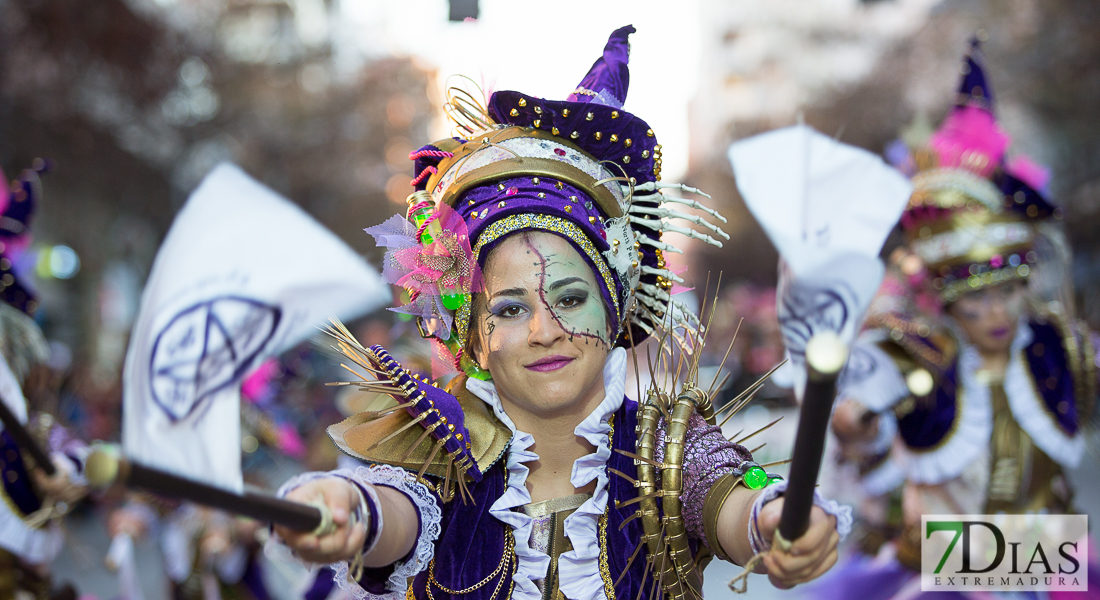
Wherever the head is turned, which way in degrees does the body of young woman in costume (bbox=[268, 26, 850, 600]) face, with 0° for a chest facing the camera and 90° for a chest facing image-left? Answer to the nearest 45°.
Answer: approximately 0°

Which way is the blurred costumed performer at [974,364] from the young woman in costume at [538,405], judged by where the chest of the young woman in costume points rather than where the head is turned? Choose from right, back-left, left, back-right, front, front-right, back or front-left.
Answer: back-left

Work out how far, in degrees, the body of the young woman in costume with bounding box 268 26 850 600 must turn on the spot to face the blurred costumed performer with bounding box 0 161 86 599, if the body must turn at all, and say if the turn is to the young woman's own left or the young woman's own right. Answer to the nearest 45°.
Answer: approximately 135° to the young woman's own right

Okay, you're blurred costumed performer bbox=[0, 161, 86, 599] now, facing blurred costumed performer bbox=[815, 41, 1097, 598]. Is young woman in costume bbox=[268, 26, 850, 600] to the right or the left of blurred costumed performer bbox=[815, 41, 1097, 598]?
right

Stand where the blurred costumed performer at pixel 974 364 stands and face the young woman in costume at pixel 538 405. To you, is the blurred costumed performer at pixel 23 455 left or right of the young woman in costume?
right
